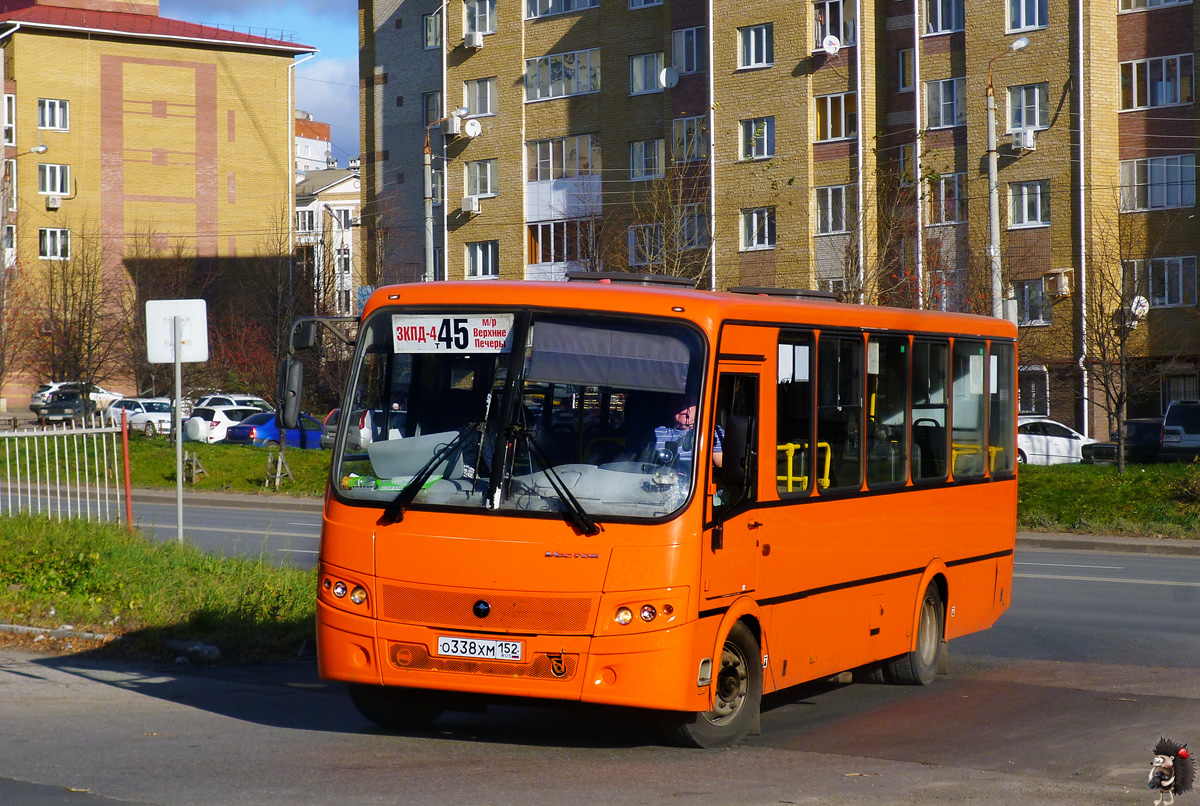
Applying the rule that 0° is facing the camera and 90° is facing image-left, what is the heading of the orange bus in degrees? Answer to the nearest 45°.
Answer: approximately 45°

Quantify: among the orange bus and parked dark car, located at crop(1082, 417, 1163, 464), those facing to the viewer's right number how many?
0

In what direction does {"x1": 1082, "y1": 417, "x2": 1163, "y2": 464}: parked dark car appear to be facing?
to the viewer's left

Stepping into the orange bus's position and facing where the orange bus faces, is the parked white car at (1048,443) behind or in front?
behind

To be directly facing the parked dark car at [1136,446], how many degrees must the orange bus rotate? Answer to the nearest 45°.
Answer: approximately 135° to its right

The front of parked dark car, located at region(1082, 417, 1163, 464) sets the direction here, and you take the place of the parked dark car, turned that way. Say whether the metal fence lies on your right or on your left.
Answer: on your left
